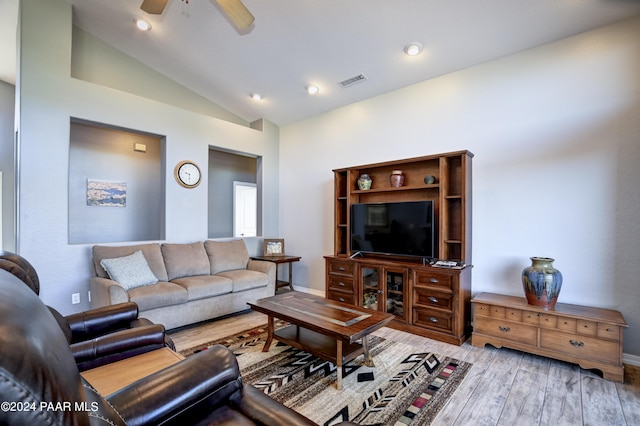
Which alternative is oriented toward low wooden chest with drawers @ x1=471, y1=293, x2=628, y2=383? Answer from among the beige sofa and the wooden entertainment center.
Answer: the beige sofa

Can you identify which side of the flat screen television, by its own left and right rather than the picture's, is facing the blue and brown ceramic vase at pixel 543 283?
left

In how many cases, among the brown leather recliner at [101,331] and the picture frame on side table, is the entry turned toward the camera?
1

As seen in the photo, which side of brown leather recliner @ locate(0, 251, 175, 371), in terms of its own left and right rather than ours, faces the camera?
right

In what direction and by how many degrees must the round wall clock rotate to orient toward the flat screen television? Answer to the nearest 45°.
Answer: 0° — it already faces it

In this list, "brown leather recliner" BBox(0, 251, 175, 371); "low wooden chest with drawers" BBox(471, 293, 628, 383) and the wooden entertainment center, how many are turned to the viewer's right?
1
